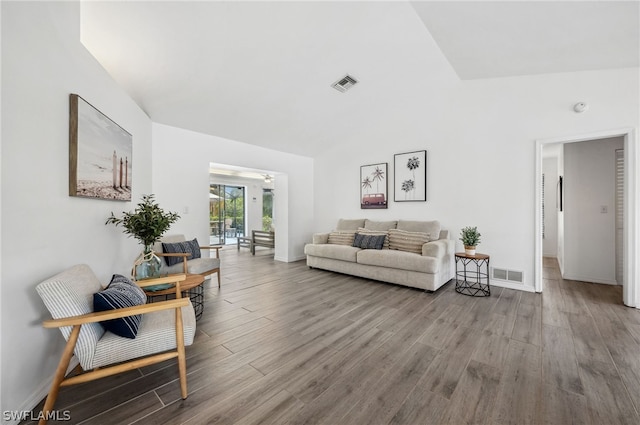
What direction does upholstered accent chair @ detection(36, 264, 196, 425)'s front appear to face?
to the viewer's right

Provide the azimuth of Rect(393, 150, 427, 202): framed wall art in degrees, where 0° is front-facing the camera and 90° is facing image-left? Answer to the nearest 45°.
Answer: approximately 45°

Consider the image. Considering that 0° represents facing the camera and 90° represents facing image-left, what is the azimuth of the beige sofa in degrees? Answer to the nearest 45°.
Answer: approximately 45°

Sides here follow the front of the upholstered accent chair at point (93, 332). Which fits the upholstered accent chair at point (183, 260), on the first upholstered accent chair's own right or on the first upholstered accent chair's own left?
on the first upholstered accent chair's own left

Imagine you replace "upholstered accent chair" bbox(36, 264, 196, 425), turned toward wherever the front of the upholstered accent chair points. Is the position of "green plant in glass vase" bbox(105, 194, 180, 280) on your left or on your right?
on your left

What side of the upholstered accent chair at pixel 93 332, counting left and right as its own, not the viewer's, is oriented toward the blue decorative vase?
left

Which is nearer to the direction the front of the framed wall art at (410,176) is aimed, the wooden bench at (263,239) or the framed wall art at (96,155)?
the framed wall art

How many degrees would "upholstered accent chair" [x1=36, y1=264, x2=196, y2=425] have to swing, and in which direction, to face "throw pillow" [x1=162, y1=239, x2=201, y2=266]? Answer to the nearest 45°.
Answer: approximately 45° to its left

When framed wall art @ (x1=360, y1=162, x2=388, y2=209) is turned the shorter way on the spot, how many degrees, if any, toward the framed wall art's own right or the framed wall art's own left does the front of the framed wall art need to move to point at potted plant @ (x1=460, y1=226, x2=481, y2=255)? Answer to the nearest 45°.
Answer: approximately 90° to the framed wall art's own left

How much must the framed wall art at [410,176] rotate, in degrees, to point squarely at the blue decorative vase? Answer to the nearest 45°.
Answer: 0° — it already faces it
